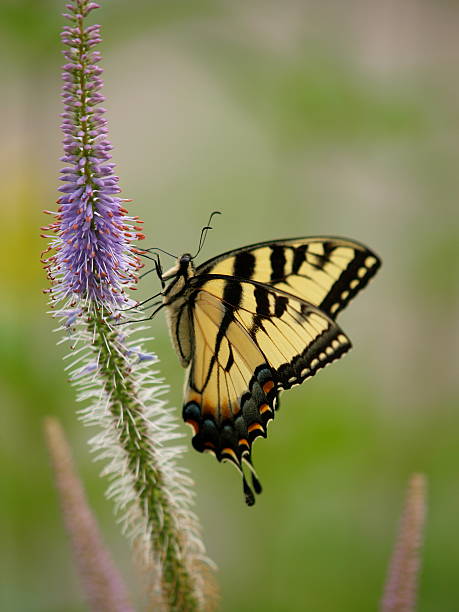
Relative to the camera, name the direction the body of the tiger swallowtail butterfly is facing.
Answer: to the viewer's left
